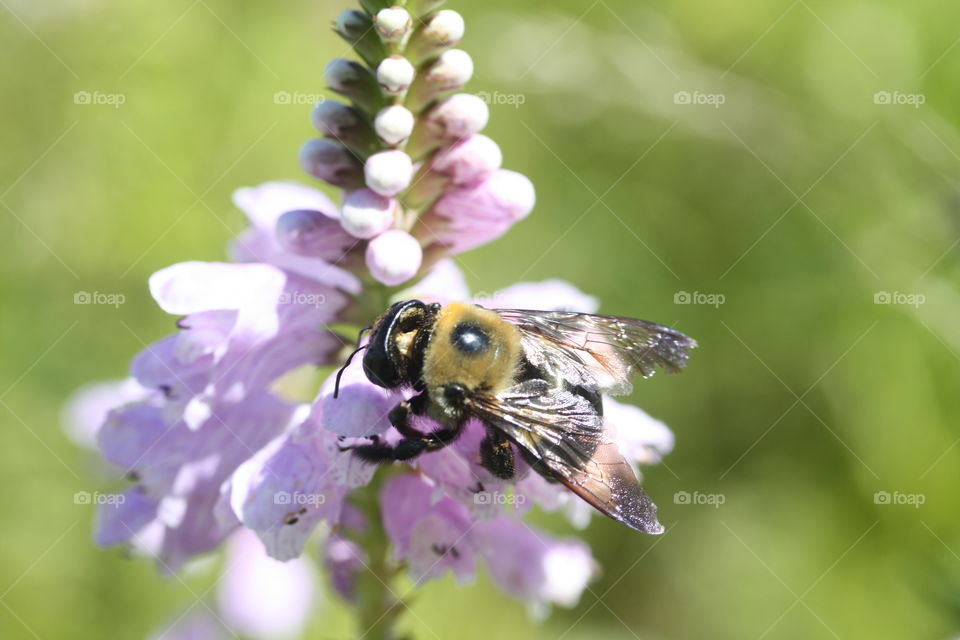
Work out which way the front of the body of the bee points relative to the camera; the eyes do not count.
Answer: to the viewer's left
